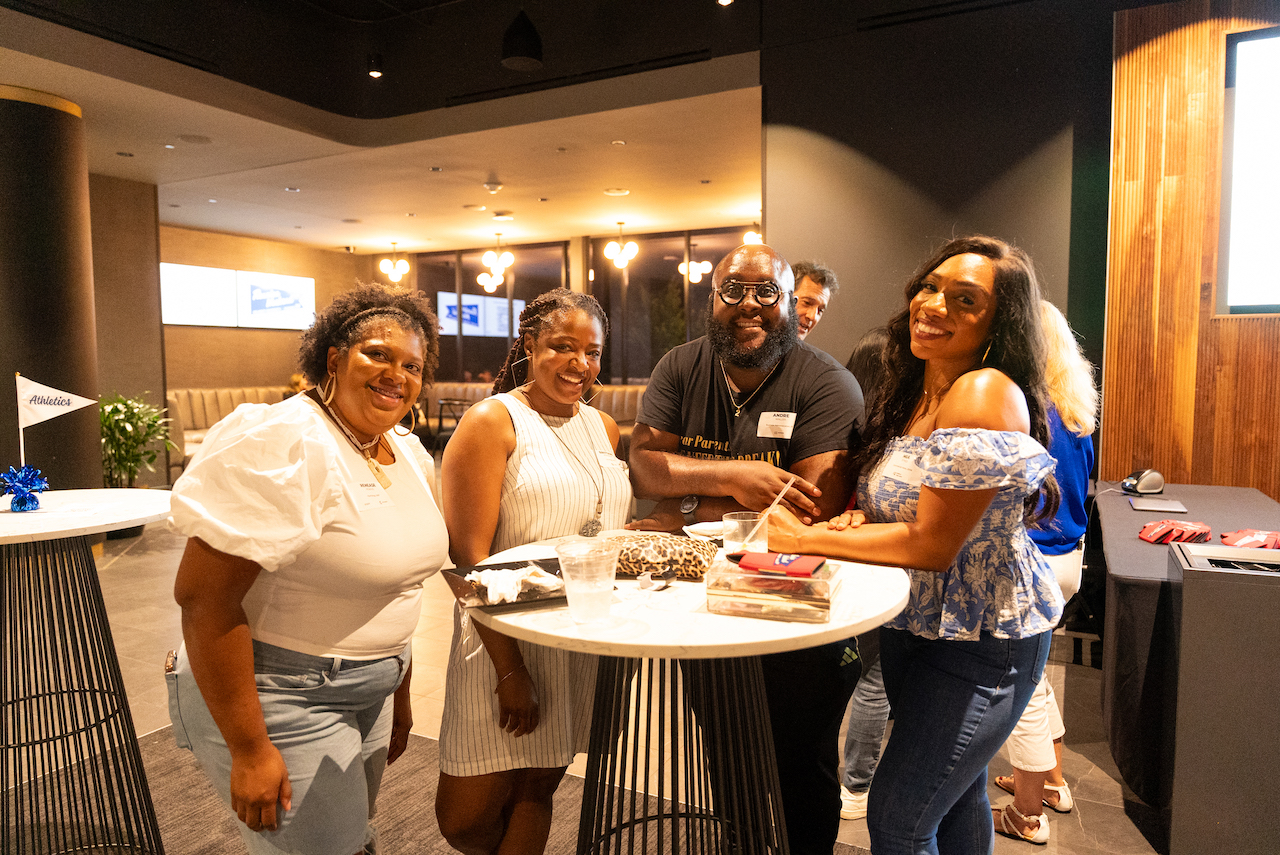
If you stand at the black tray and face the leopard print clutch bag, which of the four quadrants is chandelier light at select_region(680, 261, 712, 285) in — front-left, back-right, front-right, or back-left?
front-left

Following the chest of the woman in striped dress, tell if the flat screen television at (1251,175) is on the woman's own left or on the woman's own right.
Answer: on the woman's own left

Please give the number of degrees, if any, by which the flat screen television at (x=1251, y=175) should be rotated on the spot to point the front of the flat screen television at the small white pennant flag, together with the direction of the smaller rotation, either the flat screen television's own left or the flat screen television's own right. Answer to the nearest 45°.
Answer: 0° — it already faces it

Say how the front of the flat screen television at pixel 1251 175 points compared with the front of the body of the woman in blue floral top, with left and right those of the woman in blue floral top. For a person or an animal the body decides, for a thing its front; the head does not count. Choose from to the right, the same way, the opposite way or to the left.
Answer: the same way

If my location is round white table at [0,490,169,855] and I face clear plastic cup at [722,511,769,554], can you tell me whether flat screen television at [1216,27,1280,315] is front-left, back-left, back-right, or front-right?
front-left

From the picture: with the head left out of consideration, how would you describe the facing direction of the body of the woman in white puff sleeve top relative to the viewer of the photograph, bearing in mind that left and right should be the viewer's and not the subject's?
facing the viewer and to the right of the viewer

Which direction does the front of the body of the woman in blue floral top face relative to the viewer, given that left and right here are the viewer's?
facing the viewer and to the left of the viewer

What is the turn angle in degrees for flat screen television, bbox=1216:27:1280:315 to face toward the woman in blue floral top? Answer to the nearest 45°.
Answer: approximately 45° to its left

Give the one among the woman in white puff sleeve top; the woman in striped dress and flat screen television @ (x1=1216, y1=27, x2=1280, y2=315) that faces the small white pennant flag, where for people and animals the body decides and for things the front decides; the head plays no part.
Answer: the flat screen television

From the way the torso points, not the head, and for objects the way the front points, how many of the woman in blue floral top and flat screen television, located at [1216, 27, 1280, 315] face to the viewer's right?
0

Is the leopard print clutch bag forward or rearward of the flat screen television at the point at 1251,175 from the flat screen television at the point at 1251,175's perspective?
forward
